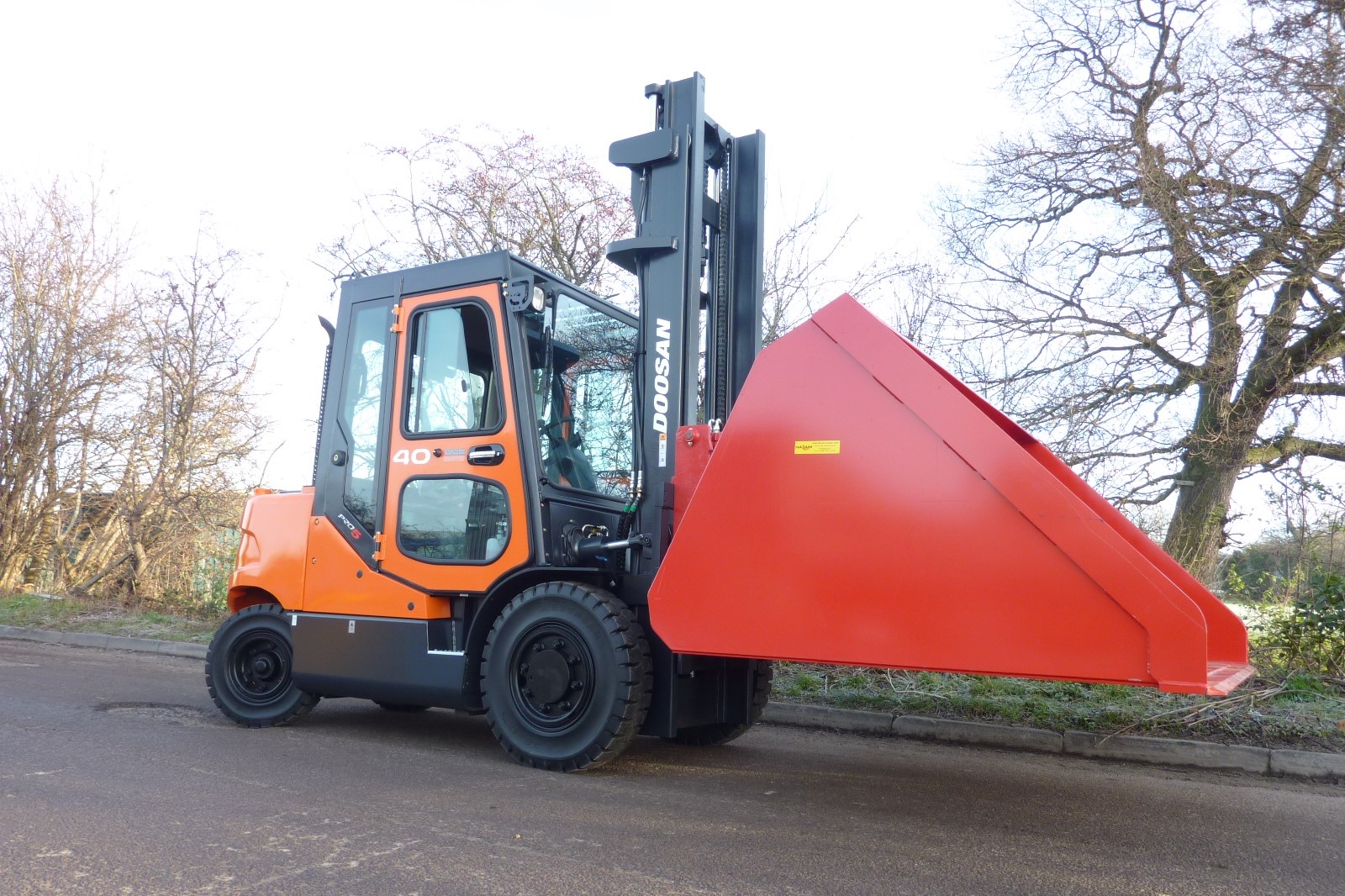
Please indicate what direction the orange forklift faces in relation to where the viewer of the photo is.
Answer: facing the viewer and to the right of the viewer
